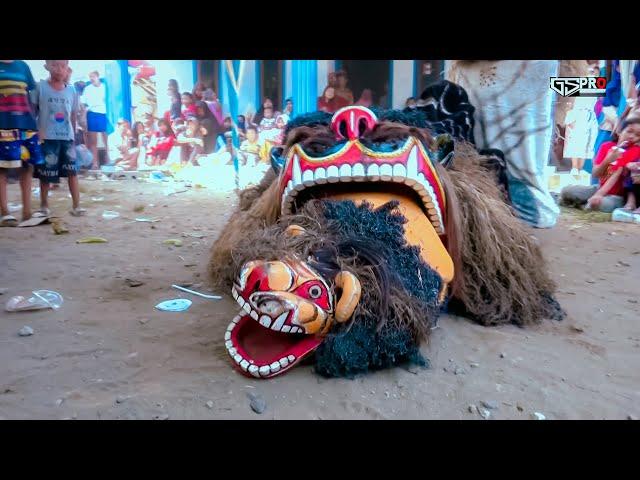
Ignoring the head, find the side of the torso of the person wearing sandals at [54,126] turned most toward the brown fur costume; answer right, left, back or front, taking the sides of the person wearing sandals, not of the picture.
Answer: front

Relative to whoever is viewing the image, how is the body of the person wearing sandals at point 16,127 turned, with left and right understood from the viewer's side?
facing the viewer and to the right of the viewer

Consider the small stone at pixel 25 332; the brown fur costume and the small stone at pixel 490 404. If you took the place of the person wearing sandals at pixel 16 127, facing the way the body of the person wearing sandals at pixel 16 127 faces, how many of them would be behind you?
0

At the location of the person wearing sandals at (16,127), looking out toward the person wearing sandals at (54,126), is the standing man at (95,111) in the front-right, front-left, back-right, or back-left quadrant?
front-left

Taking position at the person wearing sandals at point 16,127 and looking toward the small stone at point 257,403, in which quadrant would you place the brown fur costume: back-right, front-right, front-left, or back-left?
front-left

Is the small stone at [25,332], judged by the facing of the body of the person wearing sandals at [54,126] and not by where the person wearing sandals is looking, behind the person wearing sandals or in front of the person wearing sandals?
in front

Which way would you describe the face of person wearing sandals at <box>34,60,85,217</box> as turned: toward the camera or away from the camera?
toward the camera

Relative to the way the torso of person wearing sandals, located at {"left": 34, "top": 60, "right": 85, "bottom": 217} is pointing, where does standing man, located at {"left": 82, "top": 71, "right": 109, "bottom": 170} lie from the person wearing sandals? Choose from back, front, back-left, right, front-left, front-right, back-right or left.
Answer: back

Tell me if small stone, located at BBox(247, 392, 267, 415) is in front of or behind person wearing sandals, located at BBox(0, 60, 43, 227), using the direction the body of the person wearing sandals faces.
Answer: in front

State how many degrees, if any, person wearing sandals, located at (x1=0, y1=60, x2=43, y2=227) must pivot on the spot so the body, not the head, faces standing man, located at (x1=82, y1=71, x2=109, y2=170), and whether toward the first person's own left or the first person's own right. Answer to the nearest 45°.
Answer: approximately 135° to the first person's own left

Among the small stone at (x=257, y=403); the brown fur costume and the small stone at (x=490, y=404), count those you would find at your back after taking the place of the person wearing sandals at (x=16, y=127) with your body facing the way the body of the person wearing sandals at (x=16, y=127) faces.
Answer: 0

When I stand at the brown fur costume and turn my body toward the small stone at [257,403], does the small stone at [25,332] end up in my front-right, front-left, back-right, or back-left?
front-right

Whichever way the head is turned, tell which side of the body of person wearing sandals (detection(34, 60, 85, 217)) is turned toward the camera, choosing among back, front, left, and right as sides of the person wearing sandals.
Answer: front

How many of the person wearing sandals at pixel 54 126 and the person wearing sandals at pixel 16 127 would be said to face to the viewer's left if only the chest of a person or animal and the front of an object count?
0
